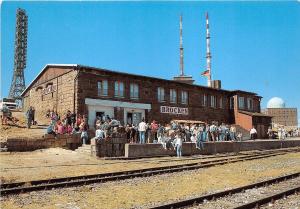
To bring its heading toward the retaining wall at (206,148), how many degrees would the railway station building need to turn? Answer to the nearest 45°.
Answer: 0° — it already faces it

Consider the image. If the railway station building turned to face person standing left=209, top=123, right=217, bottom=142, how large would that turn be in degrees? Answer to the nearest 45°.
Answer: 0° — it already faces them

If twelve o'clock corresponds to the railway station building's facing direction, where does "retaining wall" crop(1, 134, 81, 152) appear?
The retaining wall is roughly at 2 o'clock from the railway station building.

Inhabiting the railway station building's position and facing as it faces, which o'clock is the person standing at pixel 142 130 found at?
The person standing is roughly at 1 o'clock from the railway station building.

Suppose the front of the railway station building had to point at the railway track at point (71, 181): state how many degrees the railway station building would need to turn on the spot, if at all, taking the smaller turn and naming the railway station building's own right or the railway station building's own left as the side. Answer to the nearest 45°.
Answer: approximately 45° to the railway station building's own right

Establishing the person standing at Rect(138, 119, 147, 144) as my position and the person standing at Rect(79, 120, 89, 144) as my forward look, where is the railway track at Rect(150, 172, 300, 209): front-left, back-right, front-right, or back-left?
back-left

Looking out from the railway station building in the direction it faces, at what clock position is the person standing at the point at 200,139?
The person standing is roughly at 12 o'clock from the railway station building.

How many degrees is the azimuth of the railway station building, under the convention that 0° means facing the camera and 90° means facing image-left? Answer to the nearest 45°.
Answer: approximately 315°

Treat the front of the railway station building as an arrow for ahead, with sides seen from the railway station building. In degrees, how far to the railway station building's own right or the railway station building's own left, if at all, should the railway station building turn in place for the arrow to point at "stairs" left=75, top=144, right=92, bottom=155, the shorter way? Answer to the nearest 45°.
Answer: approximately 45° to the railway station building's own right

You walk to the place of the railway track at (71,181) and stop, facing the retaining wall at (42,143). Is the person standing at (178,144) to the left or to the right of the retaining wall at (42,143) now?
right
